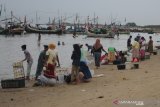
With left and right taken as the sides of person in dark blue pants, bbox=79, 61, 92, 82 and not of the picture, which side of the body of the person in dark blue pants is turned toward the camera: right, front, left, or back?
left

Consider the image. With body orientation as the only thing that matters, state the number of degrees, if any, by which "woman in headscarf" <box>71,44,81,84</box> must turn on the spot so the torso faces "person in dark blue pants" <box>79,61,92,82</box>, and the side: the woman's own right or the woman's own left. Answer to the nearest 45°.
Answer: approximately 45° to the woman's own right

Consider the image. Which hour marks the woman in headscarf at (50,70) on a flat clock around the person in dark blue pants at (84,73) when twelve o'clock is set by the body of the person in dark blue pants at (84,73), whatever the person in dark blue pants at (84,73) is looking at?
the woman in headscarf at (50,70) is roughly at 11 o'clock from the person in dark blue pants at (84,73).

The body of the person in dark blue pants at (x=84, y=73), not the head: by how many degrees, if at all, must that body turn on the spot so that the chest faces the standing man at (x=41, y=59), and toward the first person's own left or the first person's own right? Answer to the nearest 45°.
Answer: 0° — they already face them

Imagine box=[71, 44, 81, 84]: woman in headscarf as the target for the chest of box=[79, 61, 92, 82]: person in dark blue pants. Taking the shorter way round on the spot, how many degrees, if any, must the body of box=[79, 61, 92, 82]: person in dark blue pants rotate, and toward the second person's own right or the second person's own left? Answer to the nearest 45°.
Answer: approximately 45° to the second person's own left

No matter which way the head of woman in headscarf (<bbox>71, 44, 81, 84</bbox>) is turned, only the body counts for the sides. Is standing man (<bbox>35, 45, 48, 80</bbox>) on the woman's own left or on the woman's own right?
on the woman's own left

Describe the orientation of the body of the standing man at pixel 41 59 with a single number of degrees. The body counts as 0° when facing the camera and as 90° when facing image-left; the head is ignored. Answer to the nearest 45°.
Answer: approximately 270°
